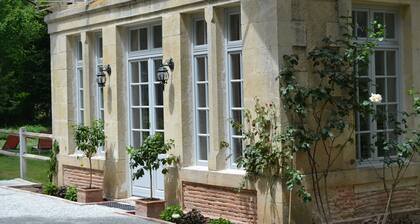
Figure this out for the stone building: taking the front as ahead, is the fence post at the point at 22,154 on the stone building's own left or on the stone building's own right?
on the stone building's own right

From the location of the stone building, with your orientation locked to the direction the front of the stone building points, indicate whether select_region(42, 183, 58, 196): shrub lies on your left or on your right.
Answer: on your right

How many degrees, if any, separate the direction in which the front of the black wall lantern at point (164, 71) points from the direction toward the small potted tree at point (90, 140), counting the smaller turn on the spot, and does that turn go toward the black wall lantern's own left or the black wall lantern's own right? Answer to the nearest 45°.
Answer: approximately 90° to the black wall lantern's own right

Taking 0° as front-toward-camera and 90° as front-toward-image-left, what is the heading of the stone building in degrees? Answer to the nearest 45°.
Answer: approximately 45°

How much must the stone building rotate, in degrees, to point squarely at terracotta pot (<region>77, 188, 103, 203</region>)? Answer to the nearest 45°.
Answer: approximately 90° to its right

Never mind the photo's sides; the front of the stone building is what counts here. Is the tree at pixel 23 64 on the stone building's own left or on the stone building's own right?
on the stone building's own right
